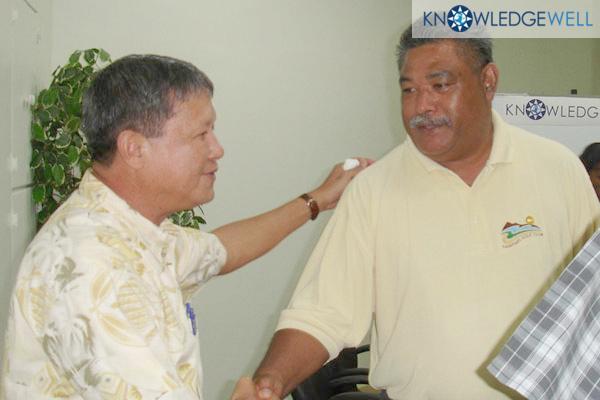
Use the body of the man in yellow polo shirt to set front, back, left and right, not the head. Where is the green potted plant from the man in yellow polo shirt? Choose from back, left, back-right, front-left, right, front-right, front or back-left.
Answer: back-right

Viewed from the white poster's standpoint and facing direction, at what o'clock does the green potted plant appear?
The green potted plant is roughly at 2 o'clock from the white poster.

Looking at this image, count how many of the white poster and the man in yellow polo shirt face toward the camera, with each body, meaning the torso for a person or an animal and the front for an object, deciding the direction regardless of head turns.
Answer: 2

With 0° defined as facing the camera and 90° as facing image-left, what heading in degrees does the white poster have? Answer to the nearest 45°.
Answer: approximately 0°

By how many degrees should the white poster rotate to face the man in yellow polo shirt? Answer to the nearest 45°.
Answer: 0° — it already faces them

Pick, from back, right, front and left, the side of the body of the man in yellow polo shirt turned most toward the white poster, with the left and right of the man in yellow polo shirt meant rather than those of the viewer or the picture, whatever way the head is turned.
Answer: back
